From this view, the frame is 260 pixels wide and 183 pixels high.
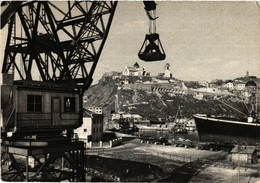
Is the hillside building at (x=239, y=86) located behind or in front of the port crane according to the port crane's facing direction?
in front

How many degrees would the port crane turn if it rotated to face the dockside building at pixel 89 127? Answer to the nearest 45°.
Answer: approximately 90° to its left

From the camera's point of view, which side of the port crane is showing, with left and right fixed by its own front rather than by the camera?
right
